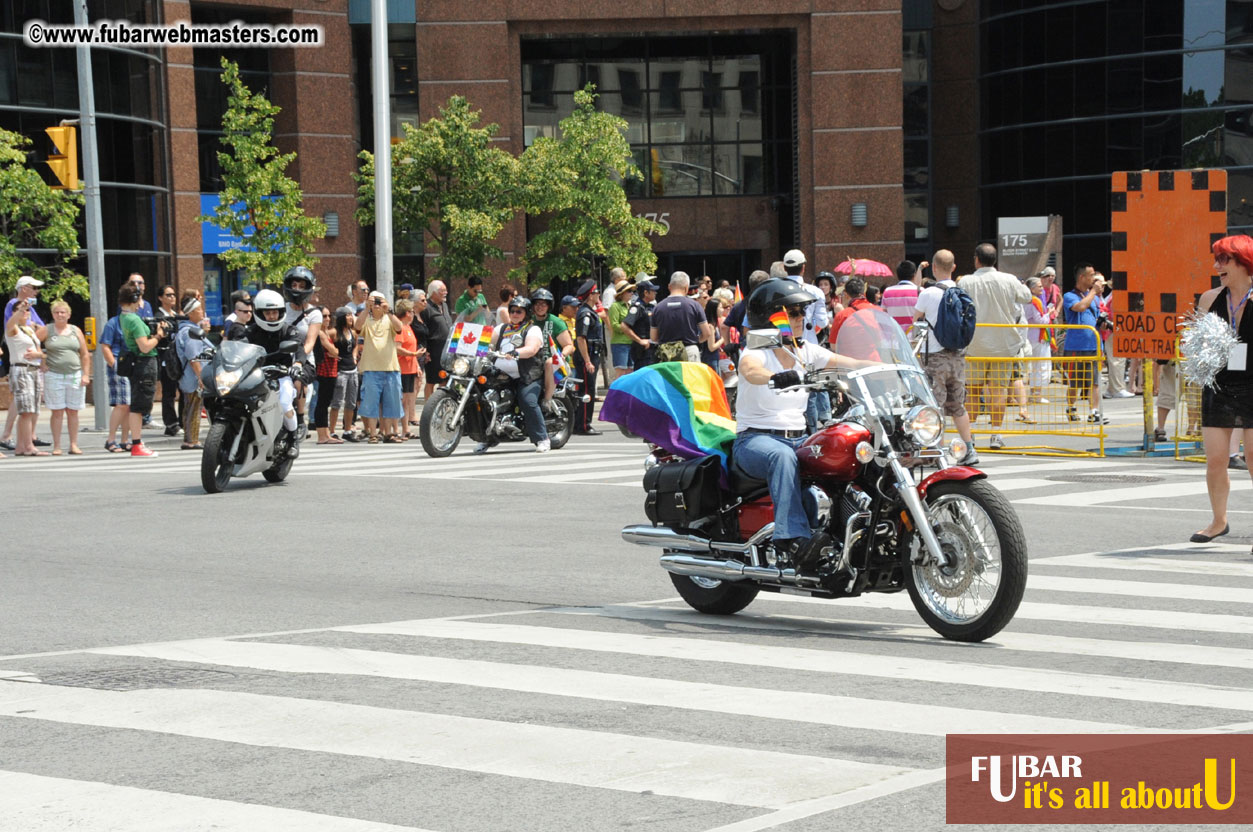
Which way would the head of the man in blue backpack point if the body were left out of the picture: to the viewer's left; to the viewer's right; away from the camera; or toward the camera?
away from the camera

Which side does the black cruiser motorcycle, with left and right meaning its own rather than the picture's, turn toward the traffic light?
right

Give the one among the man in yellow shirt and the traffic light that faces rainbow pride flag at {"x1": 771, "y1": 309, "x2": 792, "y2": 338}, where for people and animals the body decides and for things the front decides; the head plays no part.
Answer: the man in yellow shirt

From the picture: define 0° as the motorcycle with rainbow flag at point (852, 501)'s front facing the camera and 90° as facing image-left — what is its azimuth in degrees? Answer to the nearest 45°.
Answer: approximately 315°

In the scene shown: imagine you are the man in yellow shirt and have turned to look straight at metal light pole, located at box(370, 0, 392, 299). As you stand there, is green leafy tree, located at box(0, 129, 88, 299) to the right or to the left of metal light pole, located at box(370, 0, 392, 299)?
left

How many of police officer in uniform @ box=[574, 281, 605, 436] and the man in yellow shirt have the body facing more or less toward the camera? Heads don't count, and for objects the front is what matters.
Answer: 1

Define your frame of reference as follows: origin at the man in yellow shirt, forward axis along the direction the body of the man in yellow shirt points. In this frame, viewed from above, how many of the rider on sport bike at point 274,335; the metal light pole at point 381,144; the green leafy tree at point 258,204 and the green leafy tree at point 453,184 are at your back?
3

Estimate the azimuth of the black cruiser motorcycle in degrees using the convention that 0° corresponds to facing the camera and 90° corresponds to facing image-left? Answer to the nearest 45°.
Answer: approximately 45°

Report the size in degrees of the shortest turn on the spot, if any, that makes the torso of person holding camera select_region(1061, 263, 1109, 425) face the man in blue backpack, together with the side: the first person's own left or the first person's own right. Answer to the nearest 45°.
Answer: approximately 45° to the first person's own right

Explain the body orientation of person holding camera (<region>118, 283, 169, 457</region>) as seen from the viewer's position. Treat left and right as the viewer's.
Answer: facing to the right of the viewer
